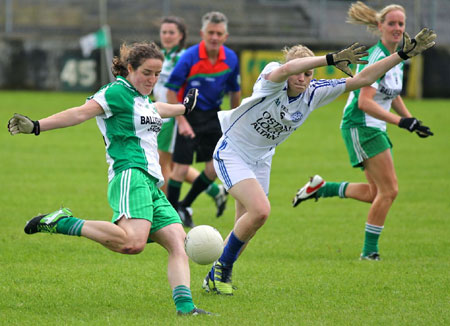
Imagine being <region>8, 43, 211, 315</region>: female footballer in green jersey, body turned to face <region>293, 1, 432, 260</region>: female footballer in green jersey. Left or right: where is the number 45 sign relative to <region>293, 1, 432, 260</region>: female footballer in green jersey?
left

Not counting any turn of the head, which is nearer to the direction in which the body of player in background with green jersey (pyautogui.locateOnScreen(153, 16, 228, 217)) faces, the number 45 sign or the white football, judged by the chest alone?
the white football

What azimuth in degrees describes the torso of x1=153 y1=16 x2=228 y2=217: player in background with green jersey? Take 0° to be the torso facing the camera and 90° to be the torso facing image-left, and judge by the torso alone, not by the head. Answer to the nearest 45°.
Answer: approximately 45°

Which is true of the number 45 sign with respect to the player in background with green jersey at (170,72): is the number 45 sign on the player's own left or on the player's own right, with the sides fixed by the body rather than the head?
on the player's own right

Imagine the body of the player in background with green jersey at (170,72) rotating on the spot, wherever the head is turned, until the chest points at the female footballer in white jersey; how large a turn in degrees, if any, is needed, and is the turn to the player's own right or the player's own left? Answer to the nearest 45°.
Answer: approximately 45° to the player's own left

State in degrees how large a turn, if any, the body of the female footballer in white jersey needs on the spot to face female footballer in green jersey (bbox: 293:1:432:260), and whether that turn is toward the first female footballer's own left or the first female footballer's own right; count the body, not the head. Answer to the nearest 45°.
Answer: approximately 90° to the first female footballer's own left
